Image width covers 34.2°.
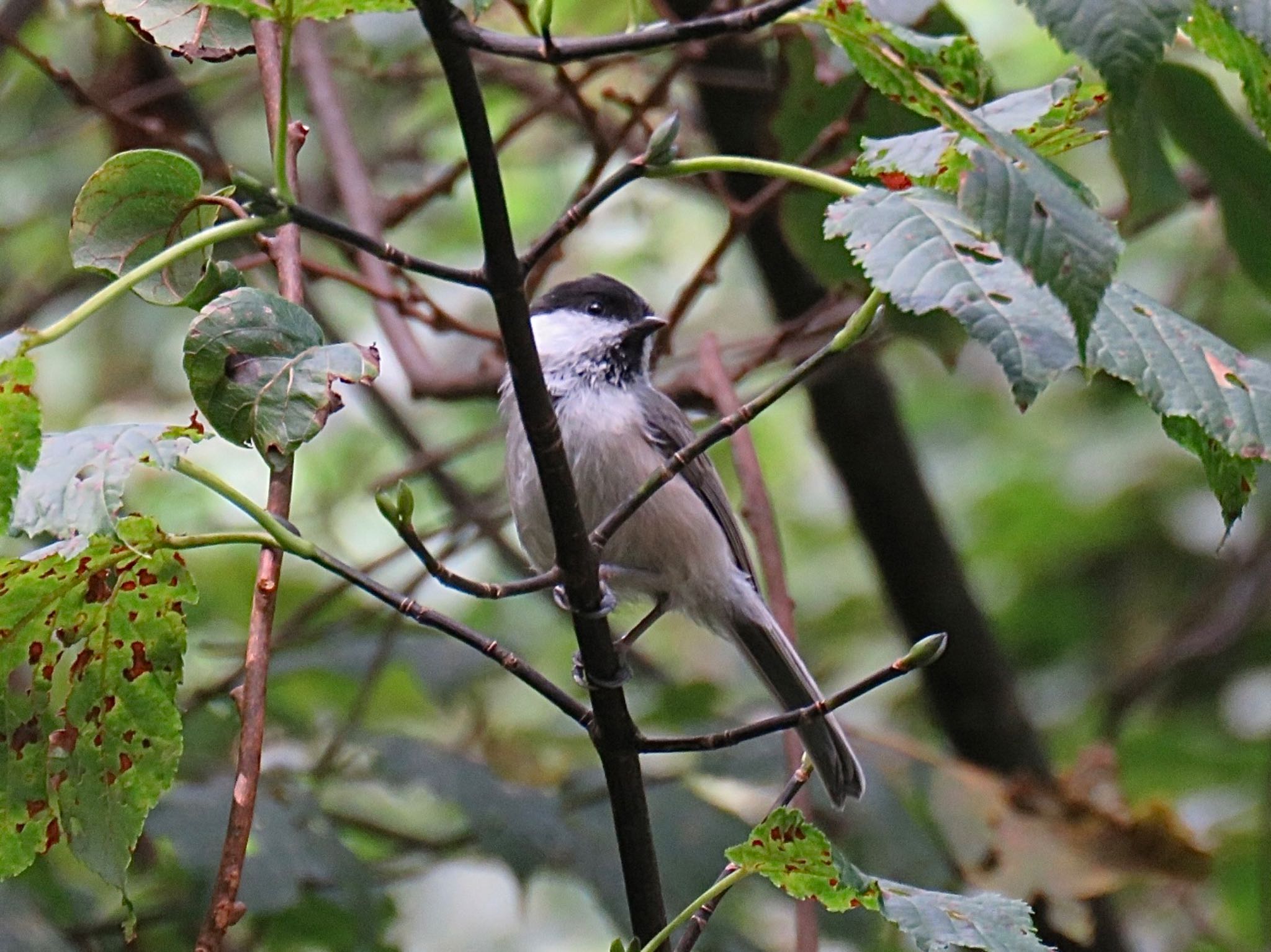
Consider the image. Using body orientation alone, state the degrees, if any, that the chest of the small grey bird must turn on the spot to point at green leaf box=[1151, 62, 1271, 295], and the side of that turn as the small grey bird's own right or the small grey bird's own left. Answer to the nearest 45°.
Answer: approximately 90° to the small grey bird's own left

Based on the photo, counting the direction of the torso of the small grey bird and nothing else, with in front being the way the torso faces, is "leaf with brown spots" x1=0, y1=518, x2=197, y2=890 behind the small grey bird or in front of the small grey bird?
in front

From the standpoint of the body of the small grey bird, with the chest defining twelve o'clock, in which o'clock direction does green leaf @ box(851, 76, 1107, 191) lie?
The green leaf is roughly at 8 o'clock from the small grey bird.

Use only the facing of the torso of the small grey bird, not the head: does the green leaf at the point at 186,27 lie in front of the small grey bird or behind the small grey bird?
in front

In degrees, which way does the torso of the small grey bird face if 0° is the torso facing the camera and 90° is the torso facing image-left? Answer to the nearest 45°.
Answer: approximately 45°
